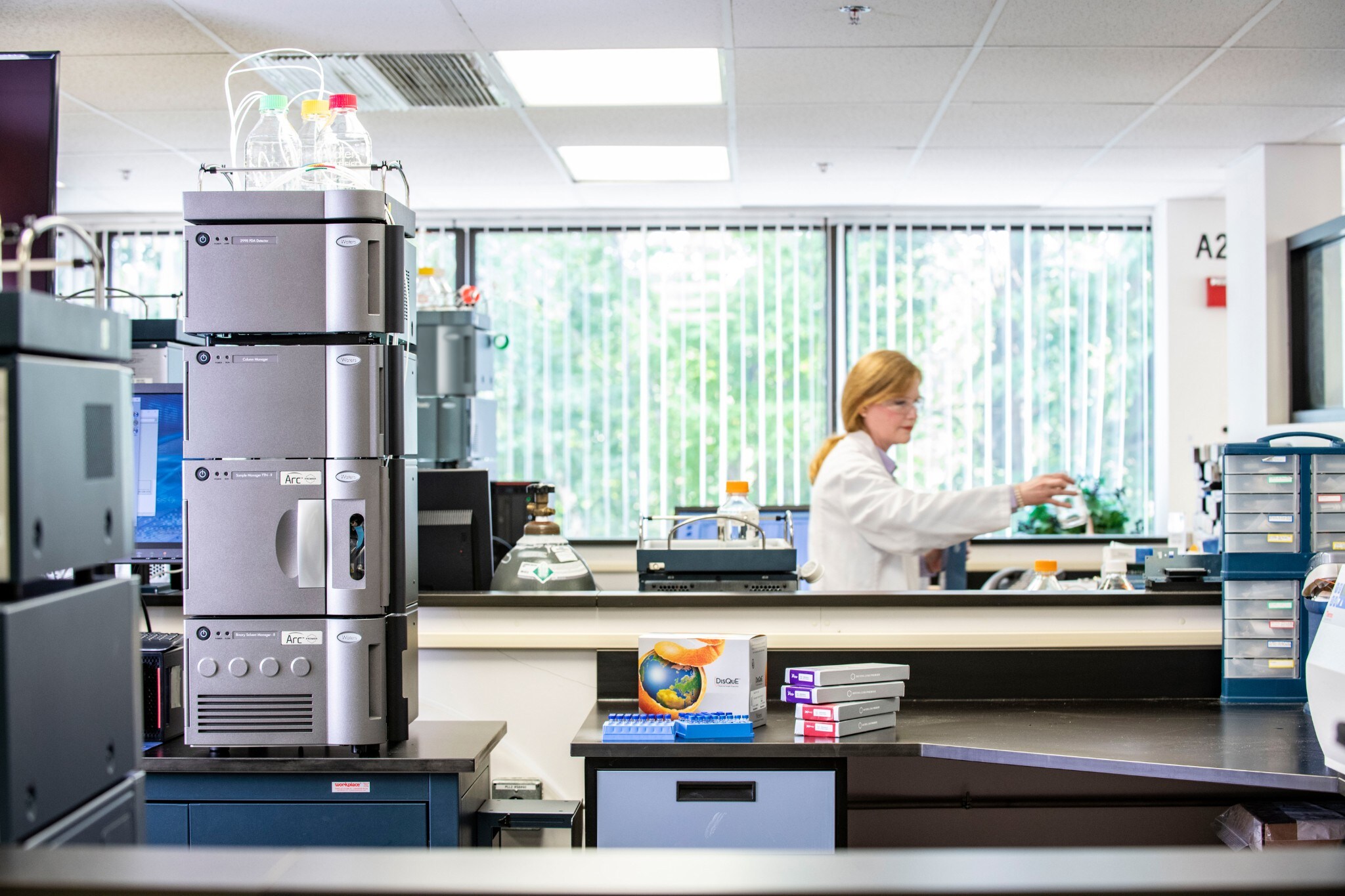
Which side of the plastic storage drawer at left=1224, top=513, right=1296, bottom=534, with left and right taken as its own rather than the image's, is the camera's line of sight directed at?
front

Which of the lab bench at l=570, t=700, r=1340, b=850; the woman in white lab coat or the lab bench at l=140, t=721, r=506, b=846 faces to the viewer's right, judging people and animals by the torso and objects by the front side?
the woman in white lab coat

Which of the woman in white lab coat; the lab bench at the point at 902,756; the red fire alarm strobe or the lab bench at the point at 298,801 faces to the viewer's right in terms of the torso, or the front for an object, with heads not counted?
the woman in white lab coat

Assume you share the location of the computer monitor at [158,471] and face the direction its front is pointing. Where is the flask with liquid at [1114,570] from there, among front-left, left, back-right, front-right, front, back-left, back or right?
left

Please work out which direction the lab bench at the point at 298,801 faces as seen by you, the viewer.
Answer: facing the viewer

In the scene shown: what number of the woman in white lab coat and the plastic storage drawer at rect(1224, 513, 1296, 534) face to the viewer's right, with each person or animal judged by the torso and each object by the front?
1

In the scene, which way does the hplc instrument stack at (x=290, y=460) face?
toward the camera

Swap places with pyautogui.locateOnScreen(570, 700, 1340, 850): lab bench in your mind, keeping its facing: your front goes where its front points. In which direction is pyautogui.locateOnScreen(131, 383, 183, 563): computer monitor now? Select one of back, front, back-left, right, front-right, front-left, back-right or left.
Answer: right

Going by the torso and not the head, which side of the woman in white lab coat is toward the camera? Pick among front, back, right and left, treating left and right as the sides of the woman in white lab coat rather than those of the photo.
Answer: right

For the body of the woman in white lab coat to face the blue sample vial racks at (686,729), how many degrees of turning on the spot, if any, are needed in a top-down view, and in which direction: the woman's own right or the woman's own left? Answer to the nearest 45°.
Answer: approximately 90° to the woman's own right

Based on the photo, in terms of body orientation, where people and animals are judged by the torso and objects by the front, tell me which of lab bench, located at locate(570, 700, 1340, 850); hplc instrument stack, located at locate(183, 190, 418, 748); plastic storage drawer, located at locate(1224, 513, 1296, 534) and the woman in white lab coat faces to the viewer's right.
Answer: the woman in white lab coat

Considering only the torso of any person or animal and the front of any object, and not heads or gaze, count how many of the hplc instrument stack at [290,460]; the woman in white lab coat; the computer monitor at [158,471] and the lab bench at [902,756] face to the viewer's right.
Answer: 1
